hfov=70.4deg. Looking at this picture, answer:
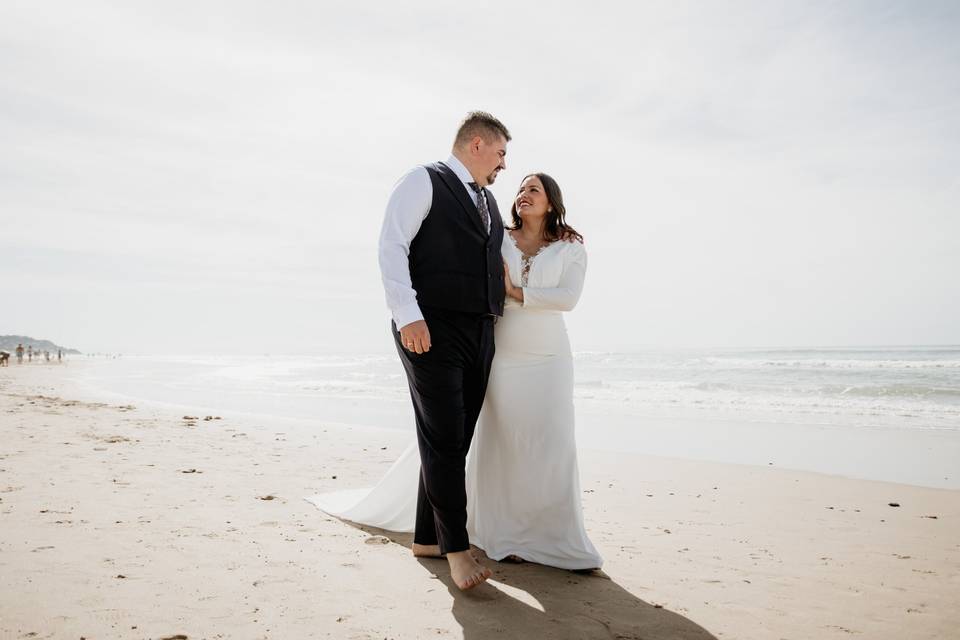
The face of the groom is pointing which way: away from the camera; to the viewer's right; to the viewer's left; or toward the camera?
to the viewer's right

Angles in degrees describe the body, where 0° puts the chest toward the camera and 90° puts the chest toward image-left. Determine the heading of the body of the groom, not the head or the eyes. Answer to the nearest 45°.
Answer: approximately 315°
